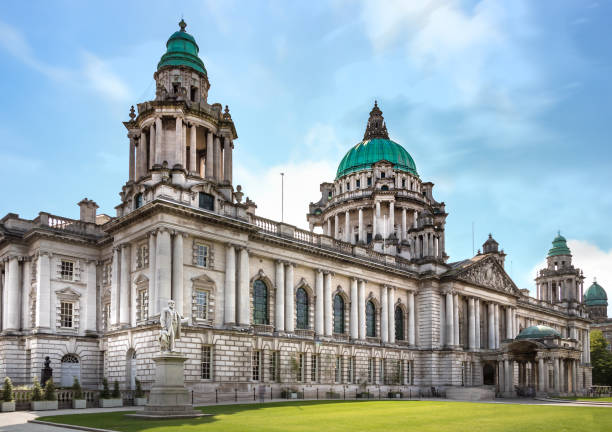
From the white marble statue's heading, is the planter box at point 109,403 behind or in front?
behind

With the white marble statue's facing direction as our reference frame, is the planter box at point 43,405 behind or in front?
behind

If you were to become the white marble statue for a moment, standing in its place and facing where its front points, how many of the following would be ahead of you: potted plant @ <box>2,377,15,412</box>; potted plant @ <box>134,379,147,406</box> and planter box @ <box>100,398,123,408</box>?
0

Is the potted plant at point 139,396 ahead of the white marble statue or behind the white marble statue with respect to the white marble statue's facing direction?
behind

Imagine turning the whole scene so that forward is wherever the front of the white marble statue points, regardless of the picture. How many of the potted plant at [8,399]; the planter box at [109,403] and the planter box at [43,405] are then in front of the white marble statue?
0

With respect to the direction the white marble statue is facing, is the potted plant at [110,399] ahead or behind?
behind

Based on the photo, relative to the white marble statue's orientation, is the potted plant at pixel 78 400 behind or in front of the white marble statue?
behind

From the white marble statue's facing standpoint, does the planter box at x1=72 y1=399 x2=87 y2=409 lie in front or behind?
behind
